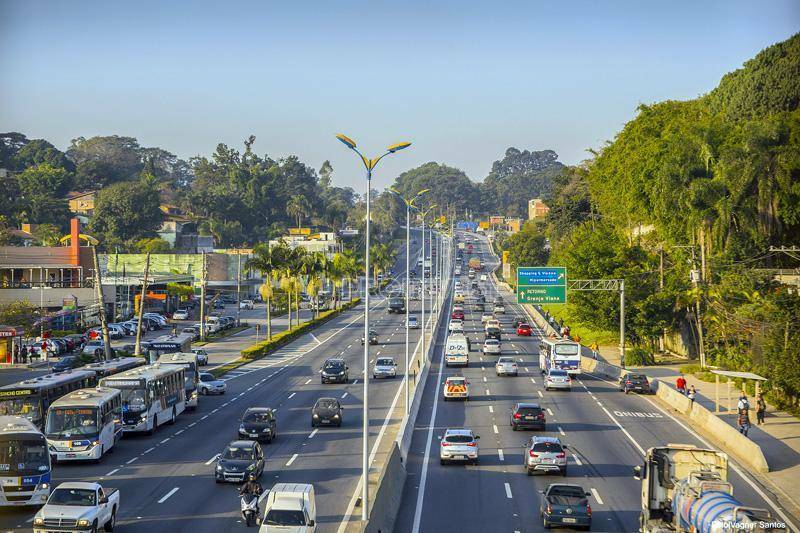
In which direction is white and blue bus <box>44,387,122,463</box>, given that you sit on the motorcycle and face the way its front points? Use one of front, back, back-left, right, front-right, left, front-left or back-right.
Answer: back-right

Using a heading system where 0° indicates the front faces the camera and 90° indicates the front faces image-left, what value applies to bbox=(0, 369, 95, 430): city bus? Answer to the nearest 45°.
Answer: approximately 45°

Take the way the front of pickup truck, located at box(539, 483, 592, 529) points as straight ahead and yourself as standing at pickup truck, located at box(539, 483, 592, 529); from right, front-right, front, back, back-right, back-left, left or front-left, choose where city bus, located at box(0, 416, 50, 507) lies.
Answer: left

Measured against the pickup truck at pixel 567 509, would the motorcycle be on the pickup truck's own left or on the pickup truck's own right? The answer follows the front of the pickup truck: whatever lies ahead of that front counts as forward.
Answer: on the pickup truck's own left

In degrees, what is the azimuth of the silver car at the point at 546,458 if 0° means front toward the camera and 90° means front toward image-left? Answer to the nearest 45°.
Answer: approximately 180°

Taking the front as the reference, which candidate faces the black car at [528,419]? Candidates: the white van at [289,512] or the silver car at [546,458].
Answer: the silver car

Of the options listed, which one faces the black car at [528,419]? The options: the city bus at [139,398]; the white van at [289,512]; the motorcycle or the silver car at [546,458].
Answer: the silver car

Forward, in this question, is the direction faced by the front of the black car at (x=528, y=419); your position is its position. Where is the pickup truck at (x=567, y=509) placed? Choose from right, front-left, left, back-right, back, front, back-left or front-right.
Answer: back

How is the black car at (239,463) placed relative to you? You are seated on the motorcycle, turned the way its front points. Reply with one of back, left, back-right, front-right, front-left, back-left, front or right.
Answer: back

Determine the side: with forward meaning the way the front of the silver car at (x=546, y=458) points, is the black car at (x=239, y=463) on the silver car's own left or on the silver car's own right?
on the silver car's own left
